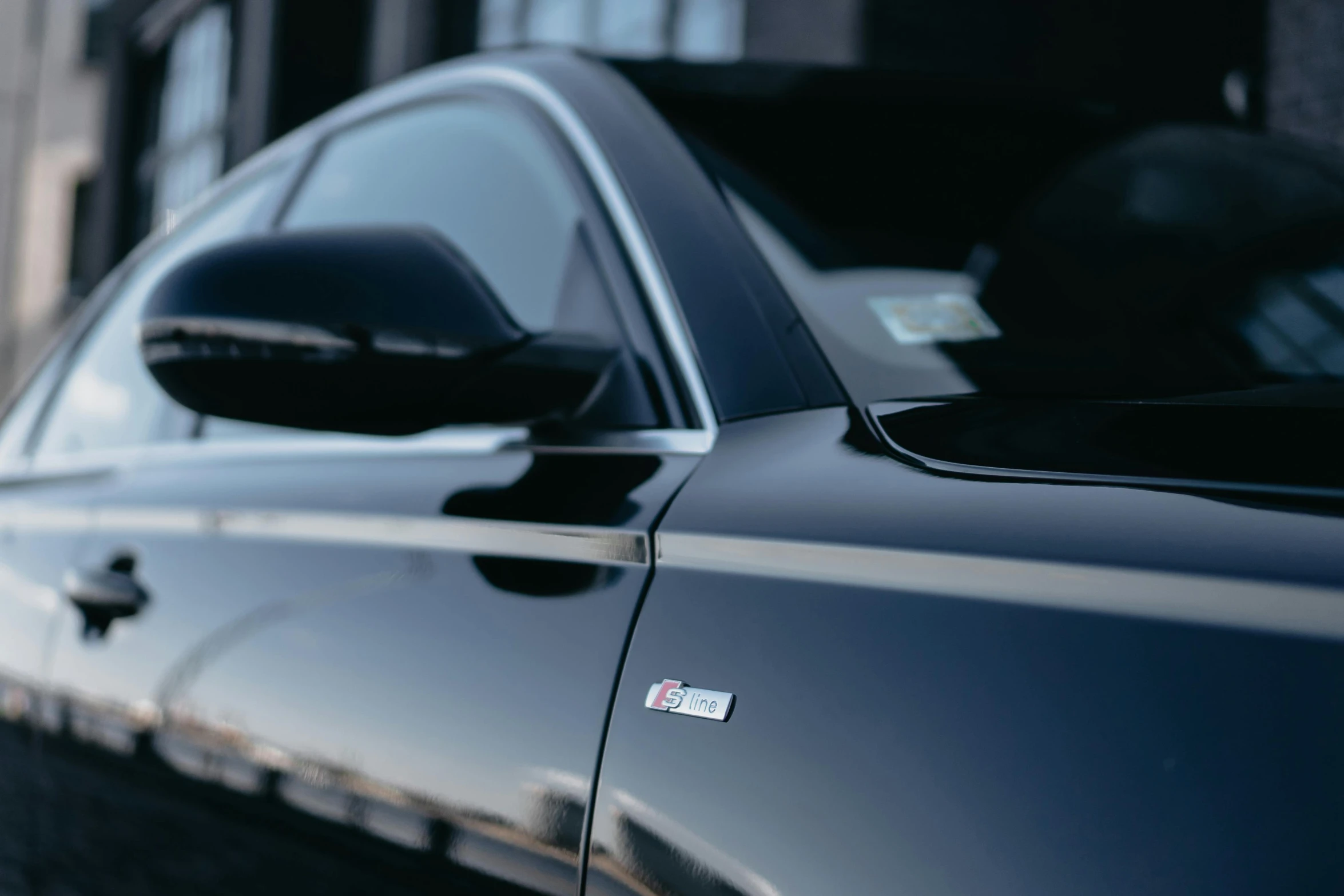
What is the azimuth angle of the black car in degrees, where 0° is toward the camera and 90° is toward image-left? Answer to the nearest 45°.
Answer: approximately 315°
